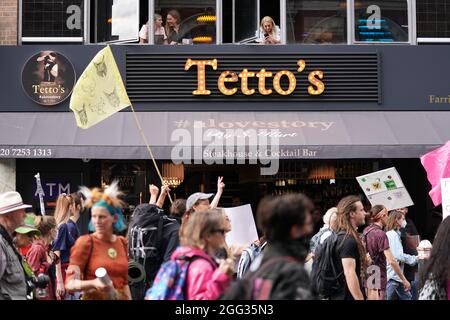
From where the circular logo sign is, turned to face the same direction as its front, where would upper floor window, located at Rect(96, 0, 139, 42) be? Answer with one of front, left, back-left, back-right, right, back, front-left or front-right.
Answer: left

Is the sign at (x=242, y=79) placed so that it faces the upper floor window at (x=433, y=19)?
no

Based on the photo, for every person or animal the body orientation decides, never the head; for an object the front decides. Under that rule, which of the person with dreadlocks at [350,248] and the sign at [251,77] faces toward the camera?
the sign

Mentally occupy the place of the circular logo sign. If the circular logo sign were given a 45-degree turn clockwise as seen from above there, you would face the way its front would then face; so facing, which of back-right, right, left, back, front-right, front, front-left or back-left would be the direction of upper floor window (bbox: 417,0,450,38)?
back-left

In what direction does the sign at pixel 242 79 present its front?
toward the camera

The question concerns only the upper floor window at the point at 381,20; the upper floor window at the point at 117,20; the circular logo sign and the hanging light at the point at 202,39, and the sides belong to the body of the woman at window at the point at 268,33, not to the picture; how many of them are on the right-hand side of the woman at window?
3

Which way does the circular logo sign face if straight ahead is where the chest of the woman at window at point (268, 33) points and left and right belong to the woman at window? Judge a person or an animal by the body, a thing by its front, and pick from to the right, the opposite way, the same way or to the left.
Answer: the same way

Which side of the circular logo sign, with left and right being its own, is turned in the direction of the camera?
front

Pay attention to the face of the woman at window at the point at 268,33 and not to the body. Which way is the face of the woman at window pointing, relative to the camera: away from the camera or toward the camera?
toward the camera

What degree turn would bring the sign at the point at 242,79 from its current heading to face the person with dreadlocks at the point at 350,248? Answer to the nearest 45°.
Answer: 0° — it already faces them

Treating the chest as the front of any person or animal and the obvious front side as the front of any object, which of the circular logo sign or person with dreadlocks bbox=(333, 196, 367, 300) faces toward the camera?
the circular logo sign

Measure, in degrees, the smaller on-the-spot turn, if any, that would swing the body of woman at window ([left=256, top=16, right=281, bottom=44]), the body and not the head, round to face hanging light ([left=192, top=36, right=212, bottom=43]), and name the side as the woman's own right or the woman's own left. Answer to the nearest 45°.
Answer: approximately 90° to the woman's own right

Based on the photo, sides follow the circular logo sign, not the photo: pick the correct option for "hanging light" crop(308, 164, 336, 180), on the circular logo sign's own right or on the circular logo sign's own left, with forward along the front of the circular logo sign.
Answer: on the circular logo sign's own left
